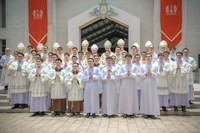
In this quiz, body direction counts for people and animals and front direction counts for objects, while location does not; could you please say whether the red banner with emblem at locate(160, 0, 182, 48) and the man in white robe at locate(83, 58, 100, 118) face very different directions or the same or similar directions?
same or similar directions

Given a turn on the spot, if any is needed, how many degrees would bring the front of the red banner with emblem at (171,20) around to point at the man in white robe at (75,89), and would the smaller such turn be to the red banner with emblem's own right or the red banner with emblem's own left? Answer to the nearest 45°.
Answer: approximately 45° to the red banner with emblem's own right

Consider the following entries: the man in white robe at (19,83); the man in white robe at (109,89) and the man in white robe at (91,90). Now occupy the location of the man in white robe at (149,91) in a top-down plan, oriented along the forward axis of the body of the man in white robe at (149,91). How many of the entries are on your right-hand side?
3

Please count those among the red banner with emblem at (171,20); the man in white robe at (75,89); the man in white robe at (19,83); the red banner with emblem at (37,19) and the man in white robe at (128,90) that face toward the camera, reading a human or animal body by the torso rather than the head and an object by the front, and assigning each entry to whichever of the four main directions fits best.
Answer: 5

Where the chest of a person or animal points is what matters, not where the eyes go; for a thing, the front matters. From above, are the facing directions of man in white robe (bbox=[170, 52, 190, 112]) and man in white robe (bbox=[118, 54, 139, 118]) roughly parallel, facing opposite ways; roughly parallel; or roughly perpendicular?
roughly parallel

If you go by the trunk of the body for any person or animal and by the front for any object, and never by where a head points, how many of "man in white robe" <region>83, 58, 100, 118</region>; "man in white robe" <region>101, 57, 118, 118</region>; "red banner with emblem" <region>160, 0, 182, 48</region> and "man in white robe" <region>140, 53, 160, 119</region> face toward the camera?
4

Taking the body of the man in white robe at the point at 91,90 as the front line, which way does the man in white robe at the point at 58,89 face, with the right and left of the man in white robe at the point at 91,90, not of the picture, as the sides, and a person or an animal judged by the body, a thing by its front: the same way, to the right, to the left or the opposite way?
the same way

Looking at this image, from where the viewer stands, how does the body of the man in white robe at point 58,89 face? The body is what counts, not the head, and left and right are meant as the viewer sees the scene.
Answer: facing the viewer

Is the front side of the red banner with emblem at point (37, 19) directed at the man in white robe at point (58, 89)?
yes

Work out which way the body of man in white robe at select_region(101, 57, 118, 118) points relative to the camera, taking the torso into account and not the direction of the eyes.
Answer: toward the camera

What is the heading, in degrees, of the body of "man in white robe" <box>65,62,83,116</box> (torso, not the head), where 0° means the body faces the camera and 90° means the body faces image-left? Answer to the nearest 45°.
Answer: approximately 0°

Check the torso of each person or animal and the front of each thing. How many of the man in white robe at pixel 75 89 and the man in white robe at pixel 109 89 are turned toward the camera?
2

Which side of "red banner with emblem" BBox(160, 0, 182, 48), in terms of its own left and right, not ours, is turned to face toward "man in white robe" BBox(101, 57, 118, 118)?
front

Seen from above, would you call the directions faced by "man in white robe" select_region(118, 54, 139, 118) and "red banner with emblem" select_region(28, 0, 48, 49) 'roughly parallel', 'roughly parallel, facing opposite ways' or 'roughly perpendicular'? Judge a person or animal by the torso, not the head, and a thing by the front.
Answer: roughly parallel

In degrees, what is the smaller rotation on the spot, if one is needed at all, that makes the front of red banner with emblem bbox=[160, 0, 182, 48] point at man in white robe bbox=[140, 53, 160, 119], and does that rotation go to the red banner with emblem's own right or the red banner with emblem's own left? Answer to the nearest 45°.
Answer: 0° — it already faces them

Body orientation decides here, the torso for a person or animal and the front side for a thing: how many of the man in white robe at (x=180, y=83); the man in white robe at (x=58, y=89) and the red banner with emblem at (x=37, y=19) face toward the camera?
3
